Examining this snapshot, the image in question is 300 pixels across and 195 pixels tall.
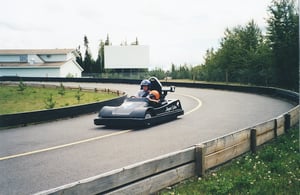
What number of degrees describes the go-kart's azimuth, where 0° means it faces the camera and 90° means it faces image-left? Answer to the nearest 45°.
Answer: approximately 45°

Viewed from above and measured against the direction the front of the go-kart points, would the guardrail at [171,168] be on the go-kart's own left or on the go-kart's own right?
on the go-kart's own left

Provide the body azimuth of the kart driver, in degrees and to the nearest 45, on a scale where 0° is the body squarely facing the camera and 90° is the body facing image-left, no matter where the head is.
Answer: approximately 45°
